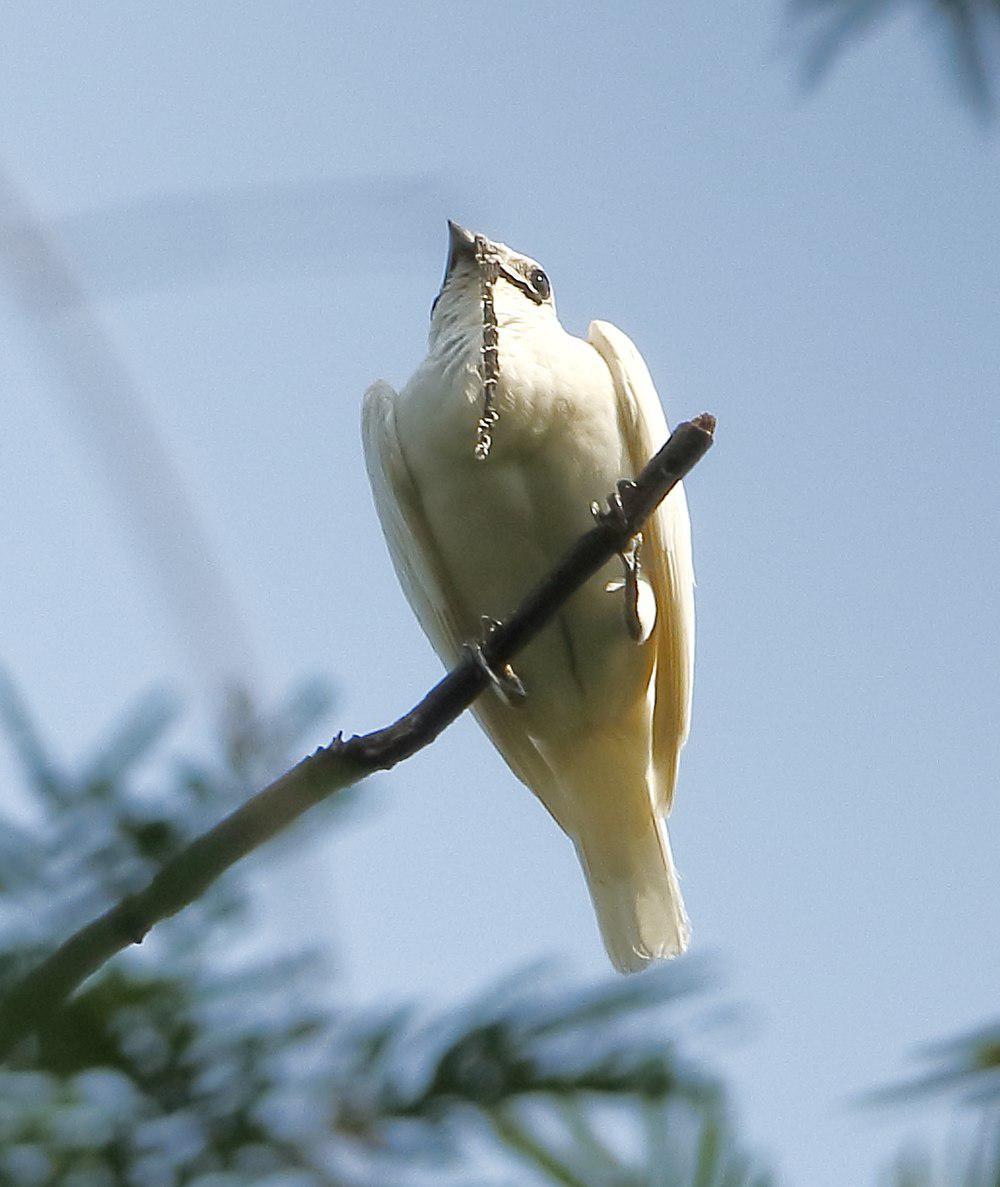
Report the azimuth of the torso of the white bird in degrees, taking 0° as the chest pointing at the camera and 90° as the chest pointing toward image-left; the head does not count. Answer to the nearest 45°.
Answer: approximately 0°
